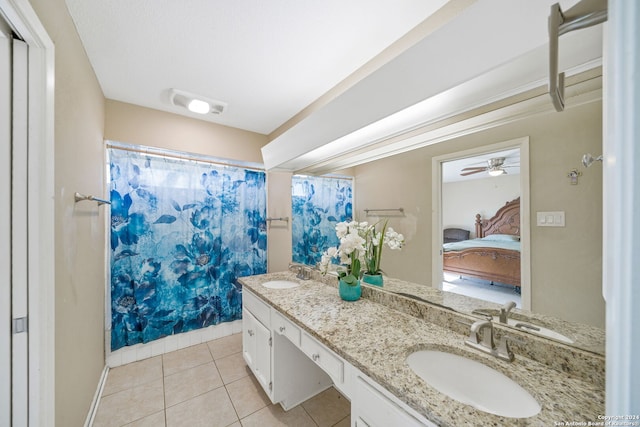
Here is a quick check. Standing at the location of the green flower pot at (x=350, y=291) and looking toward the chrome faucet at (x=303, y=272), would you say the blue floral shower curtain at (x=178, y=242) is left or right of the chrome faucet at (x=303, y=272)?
left

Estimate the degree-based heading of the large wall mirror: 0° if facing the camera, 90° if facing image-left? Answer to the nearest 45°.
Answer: approximately 45°

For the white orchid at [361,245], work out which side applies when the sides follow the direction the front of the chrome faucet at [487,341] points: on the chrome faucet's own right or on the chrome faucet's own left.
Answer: on the chrome faucet's own right

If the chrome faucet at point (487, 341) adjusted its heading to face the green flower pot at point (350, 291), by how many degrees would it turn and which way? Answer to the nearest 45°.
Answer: approximately 45° to its right
